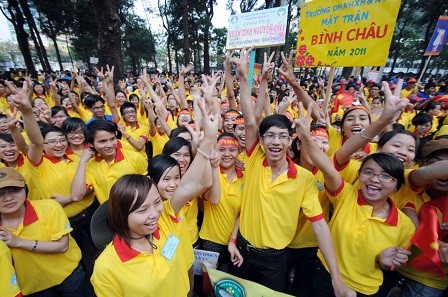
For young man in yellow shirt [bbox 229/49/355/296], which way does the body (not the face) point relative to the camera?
toward the camera

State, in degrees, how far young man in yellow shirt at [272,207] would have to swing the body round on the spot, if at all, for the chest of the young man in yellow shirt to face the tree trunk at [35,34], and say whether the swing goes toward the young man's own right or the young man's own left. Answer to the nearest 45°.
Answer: approximately 135° to the young man's own right

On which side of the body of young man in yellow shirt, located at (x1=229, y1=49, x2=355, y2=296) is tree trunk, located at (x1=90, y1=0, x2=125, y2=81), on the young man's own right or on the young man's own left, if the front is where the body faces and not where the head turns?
on the young man's own right
